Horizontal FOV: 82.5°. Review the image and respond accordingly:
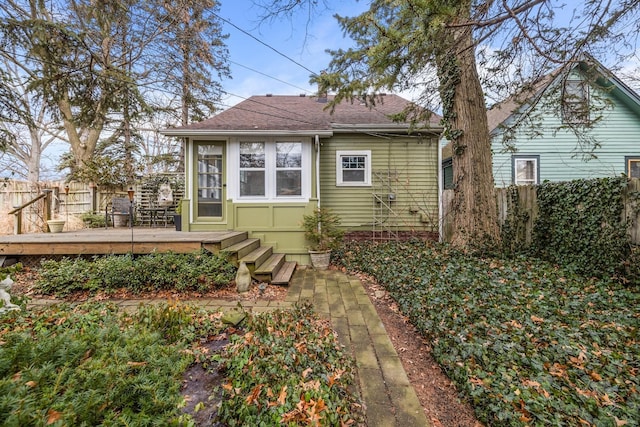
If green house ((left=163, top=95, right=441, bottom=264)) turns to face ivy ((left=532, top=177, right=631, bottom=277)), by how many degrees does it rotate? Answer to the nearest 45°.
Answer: approximately 45° to its left

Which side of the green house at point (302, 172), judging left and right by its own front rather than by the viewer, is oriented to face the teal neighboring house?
left

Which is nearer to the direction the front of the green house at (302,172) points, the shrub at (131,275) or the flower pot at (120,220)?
the shrub

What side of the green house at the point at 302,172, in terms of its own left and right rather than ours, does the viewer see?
front

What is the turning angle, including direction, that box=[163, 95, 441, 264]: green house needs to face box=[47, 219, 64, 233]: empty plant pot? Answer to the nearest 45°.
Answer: approximately 90° to its right

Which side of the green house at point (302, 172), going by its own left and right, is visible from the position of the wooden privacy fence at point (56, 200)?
right

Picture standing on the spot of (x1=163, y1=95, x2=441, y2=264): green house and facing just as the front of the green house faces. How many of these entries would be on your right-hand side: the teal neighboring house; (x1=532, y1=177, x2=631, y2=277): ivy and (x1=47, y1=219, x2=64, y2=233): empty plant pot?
1

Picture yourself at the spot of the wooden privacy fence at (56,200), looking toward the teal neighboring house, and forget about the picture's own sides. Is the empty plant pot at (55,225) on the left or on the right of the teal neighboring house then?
right
